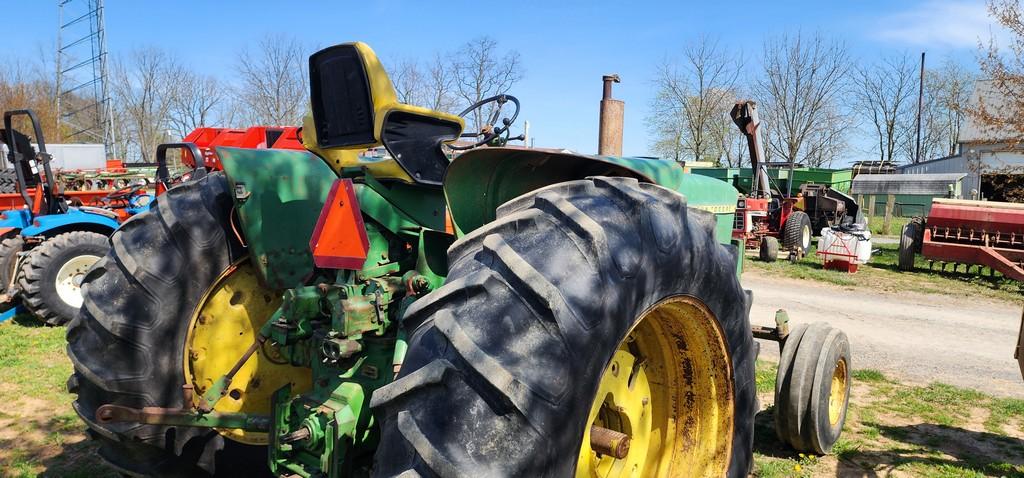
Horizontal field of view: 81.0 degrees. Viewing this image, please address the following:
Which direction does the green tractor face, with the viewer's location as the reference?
facing away from the viewer and to the right of the viewer

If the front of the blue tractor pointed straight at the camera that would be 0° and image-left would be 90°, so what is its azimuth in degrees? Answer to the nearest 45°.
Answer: approximately 225°

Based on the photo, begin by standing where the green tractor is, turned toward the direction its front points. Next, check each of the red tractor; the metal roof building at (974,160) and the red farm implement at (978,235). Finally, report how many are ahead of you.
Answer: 3

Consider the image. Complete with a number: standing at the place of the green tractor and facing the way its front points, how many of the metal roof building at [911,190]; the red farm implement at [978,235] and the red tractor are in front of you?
3

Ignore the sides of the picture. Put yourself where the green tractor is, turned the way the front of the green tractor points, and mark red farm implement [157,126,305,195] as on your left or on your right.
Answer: on your left

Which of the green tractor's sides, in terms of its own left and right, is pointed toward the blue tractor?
left

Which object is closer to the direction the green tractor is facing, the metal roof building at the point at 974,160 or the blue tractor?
the metal roof building

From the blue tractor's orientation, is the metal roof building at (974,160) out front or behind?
out front

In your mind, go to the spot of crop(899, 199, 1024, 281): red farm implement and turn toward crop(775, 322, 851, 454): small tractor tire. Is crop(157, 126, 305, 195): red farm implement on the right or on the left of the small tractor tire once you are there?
right

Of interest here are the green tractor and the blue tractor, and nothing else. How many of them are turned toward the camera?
0
